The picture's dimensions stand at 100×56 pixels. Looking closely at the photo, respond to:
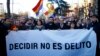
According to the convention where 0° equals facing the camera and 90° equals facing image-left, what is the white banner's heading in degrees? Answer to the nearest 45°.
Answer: approximately 0°
